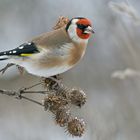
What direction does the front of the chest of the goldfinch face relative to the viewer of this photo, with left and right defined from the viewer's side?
facing to the right of the viewer
